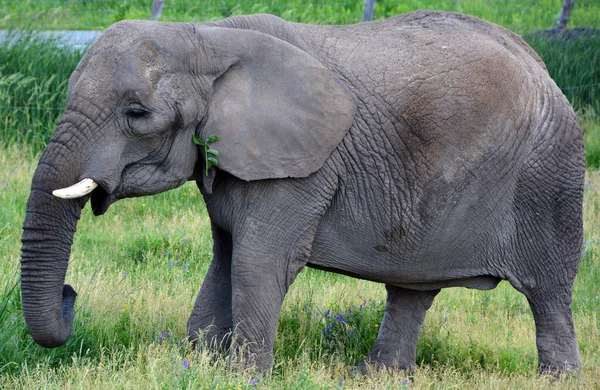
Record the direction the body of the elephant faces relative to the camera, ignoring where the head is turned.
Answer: to the viewer's left
